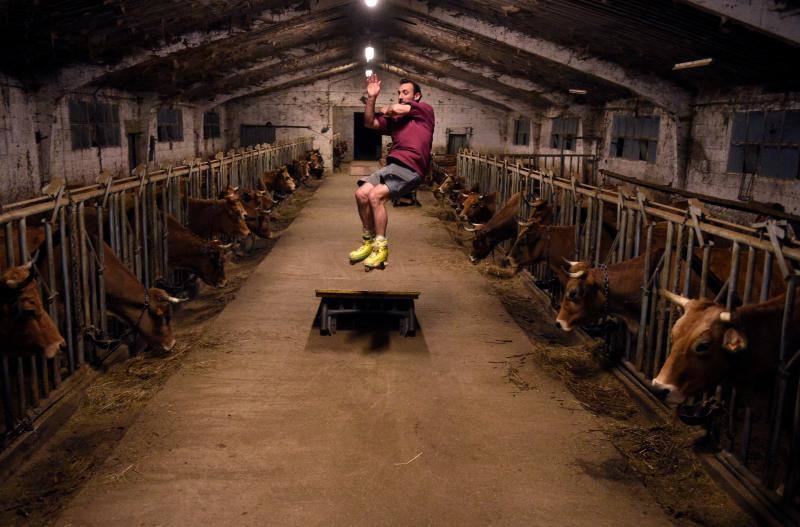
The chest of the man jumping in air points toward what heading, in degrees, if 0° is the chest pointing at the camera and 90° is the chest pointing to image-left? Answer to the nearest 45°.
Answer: approximately 45°

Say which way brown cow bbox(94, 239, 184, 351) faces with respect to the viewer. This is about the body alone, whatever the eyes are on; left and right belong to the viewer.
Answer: facing to the right of the viewer

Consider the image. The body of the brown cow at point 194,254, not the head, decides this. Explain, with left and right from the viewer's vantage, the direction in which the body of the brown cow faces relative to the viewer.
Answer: facing to the right of the viewer

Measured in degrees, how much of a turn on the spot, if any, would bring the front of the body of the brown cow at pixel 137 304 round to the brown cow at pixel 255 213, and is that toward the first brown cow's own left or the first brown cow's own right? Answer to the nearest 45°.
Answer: approximately 90° to the first brown cow's own left

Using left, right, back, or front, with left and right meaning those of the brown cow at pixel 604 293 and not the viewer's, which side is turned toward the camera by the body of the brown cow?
left

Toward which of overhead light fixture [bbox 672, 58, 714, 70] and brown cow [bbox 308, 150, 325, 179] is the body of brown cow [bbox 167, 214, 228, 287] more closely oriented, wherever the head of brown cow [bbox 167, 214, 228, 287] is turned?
the overhead light fixture

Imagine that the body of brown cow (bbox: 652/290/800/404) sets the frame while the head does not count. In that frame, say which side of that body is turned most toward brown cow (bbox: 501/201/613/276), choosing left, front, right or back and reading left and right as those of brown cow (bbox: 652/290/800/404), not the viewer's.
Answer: right

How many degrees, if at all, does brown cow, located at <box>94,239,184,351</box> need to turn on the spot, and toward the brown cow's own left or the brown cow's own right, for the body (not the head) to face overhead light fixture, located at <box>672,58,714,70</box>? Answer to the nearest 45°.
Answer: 0° — it already faces it

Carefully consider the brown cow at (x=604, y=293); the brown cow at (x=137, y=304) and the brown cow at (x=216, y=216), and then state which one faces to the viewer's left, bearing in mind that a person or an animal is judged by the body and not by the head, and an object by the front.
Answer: the brown cow at (x=604, y=293)

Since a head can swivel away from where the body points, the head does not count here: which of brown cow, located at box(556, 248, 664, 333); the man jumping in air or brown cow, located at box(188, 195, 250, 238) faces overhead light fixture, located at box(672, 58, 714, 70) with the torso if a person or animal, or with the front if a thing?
brown cow, located at box(188, 195, 250, 238)

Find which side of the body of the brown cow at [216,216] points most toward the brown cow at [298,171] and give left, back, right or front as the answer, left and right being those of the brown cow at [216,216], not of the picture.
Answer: left

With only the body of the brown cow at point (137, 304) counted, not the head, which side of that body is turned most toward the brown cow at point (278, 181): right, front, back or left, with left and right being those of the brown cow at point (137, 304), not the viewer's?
left

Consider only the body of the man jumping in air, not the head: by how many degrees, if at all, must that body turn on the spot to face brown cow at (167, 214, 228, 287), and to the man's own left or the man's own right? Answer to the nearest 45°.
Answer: approximately 90° to the man's own right

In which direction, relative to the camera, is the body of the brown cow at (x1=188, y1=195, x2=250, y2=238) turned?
to the viewer's right

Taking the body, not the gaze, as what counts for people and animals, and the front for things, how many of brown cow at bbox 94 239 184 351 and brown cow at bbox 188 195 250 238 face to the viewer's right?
2
